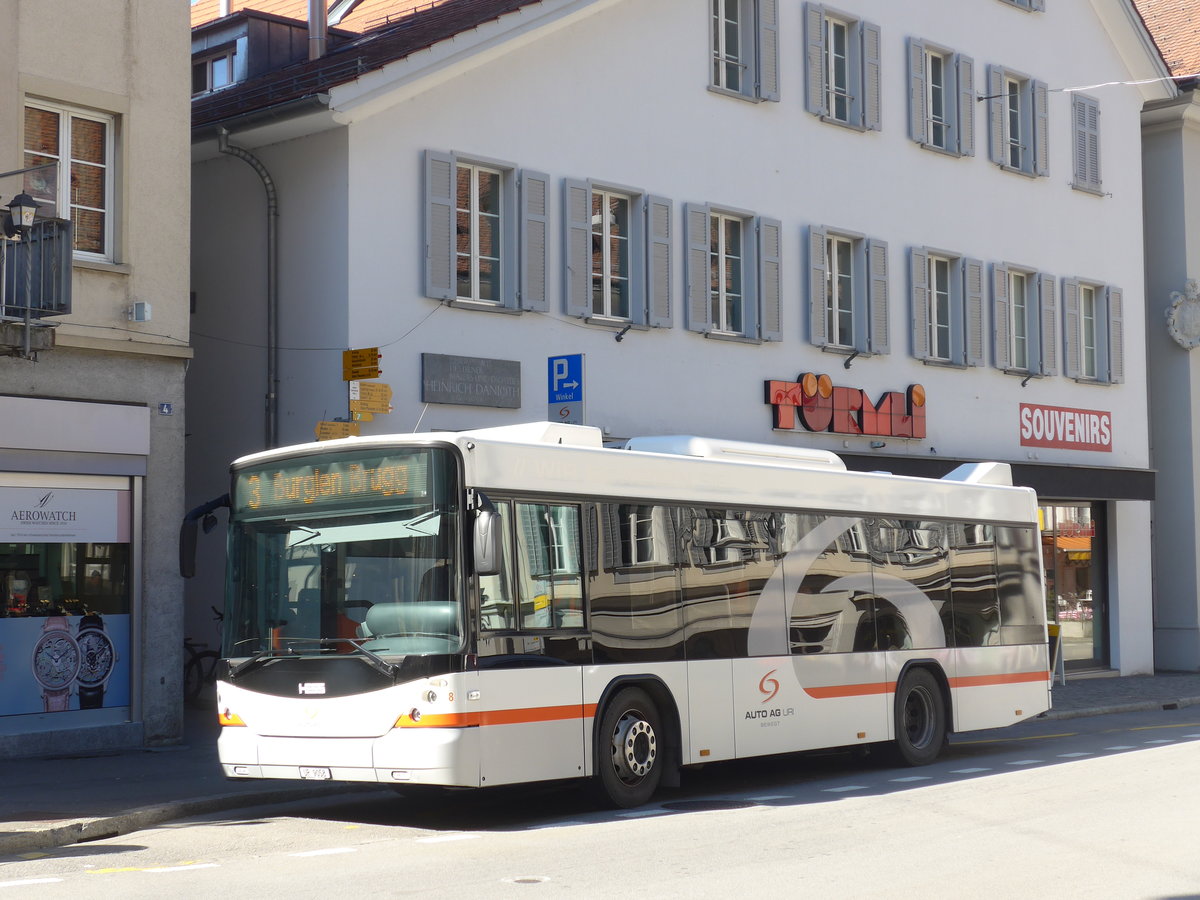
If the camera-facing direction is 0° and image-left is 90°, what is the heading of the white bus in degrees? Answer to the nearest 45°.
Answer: approximately 45°

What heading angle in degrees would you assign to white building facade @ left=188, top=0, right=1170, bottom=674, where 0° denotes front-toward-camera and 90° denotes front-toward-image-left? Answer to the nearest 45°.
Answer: approximately 315°

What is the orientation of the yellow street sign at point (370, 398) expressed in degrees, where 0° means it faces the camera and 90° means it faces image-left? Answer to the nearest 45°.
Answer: approximately 0°

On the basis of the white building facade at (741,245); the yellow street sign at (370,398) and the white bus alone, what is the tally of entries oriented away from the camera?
0

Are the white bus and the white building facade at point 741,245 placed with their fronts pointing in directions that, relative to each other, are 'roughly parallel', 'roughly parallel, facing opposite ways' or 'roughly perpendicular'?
roughly perpendicular

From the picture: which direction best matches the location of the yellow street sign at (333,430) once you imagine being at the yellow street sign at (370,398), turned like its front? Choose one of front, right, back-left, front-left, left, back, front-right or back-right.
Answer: front-right
